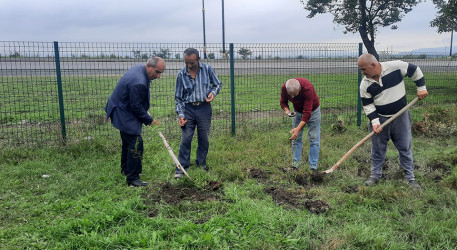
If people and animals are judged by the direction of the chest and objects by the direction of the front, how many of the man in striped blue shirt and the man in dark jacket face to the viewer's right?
1

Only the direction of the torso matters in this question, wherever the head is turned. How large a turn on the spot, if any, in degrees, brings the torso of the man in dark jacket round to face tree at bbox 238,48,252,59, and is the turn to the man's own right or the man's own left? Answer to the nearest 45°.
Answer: approximately 45° to the man's own left

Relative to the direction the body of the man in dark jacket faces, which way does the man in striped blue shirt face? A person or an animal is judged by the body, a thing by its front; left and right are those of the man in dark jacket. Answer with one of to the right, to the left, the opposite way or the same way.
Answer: to the right

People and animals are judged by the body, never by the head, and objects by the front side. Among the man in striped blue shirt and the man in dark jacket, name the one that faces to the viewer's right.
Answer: the man in dark jacket

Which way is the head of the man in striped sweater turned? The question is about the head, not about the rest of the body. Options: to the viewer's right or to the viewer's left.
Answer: to the viewer's left

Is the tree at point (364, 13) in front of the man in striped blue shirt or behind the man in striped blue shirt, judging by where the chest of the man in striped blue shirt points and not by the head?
behind

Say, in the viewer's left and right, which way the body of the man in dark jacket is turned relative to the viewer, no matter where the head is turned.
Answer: facing to the right of the viewer

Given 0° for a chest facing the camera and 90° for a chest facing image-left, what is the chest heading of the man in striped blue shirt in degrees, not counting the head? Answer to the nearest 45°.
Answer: approximately 0°
